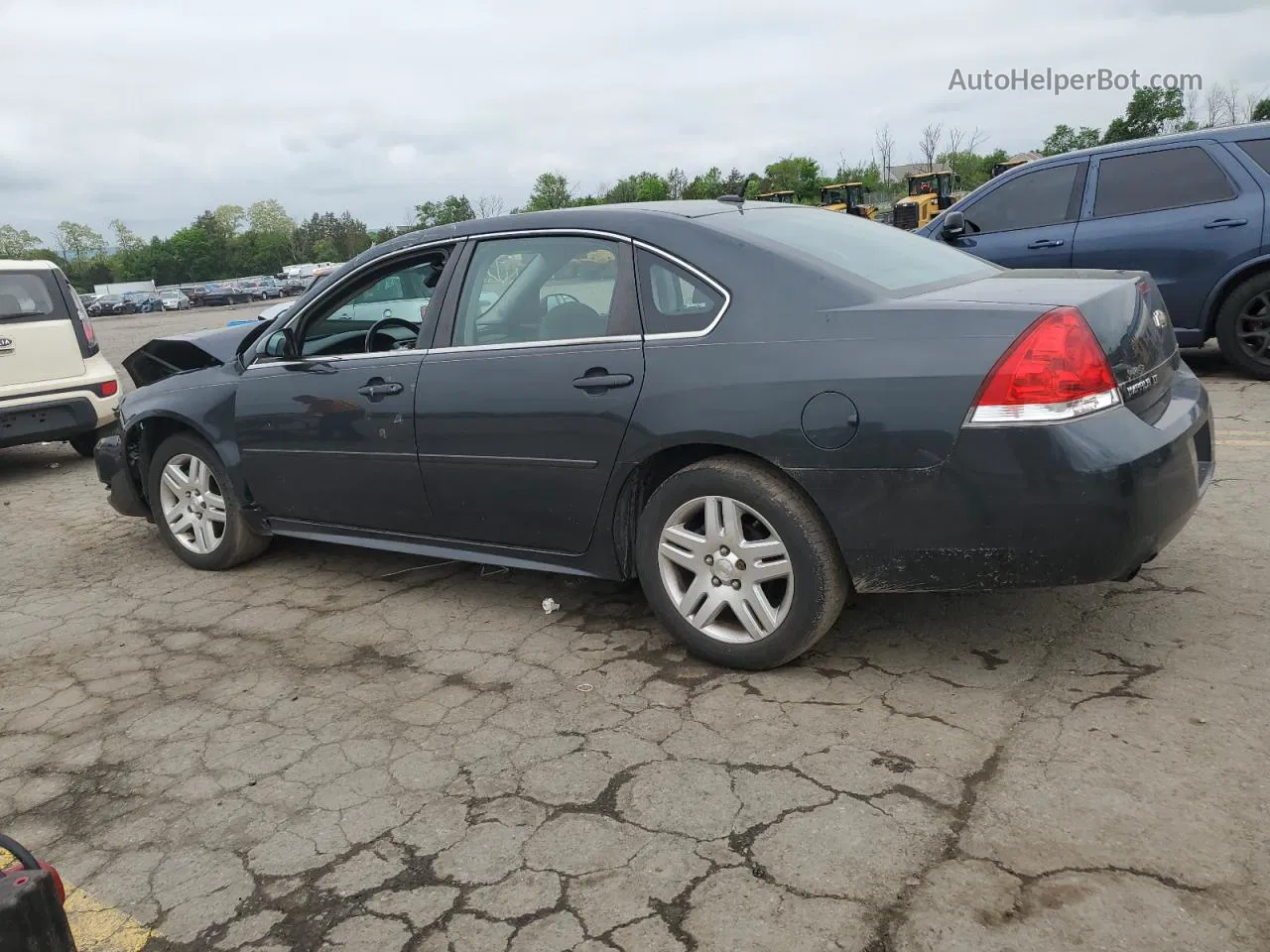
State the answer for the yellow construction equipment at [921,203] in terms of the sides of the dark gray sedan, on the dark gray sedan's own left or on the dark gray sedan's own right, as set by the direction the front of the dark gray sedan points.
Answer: on the dark gray sedan's own right

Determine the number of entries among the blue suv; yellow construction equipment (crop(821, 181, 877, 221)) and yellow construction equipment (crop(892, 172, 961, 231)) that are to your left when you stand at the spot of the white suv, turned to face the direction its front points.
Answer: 0

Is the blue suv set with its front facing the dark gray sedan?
no

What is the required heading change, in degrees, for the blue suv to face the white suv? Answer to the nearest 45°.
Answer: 0° — it already faces it

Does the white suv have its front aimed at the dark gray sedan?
no

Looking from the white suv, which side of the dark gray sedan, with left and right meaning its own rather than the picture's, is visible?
front

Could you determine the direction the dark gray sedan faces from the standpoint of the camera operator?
facing away from the viewer and to the left of the viewer

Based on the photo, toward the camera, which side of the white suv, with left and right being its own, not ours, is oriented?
back

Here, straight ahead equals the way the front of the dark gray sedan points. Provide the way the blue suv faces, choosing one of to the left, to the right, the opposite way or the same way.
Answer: the same way

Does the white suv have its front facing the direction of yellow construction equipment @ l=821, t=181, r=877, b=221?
no

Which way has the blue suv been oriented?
to the viewer's left

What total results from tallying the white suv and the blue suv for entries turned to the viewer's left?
1

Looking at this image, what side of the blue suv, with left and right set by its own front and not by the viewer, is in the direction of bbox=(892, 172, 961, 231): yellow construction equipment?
right

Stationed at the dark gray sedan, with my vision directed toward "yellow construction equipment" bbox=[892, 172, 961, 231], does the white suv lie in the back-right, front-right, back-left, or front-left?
front-left

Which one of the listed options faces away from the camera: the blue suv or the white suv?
the white suv
